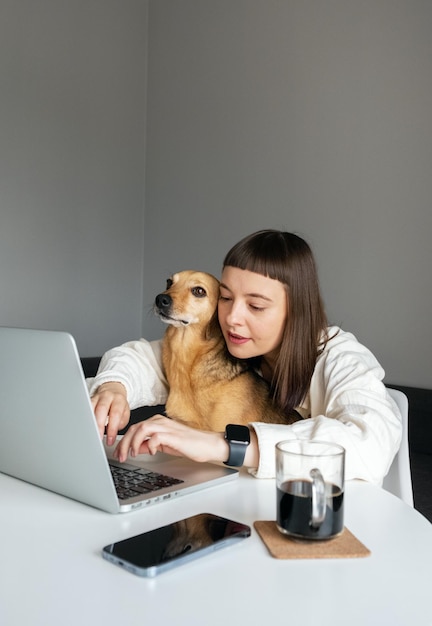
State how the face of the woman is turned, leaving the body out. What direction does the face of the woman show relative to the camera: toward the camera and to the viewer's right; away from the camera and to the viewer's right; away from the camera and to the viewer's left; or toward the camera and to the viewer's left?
toward the camera and to the viewer's left

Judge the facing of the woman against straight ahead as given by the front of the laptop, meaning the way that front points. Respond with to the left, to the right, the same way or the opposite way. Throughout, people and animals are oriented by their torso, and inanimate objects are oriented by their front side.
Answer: the opposite way

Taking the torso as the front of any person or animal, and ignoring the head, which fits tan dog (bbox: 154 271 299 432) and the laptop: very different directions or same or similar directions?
very different directions

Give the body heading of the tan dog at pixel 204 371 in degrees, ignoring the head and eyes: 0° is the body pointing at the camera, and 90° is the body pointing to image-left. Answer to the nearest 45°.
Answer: approximately 45°

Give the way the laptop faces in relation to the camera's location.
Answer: facing away from the viewer and to the right of the viewer

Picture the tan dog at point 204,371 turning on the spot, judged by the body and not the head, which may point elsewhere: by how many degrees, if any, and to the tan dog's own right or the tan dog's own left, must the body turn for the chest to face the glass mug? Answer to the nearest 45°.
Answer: approximately 45° to the tan dog's own left
